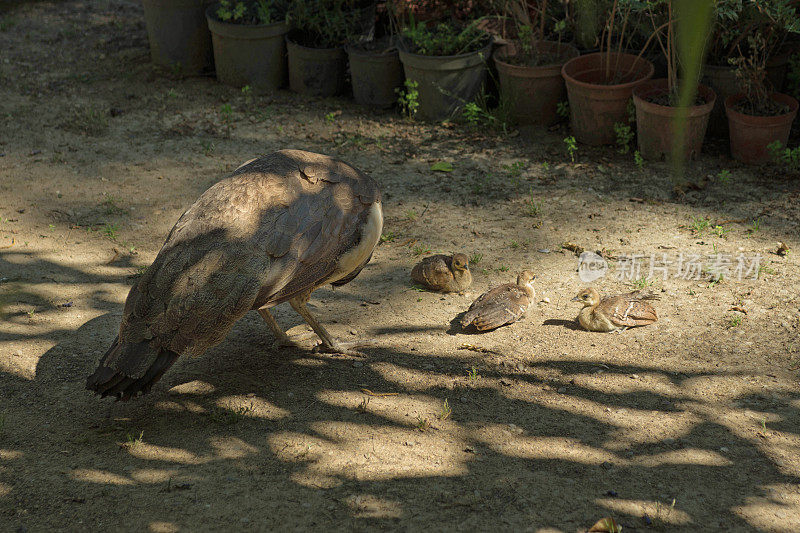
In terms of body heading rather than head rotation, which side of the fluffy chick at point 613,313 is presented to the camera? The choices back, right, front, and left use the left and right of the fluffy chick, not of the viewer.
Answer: left

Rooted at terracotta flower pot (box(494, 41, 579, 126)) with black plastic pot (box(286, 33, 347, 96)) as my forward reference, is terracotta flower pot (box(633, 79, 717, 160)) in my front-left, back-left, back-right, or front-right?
back-left

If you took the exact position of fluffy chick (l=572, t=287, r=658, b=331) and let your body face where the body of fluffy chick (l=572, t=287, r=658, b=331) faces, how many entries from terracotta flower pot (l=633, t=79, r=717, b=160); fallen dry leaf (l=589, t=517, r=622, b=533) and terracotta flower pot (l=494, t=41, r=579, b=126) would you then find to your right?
2

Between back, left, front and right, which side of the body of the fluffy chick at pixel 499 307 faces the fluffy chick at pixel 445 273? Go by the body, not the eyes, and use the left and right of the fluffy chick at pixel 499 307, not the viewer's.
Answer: left

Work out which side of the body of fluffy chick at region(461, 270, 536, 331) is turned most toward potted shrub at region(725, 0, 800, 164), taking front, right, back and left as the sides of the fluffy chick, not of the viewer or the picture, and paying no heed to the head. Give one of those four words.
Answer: front

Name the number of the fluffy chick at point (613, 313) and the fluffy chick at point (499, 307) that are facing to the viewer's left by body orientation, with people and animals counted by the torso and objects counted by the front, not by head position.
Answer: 1

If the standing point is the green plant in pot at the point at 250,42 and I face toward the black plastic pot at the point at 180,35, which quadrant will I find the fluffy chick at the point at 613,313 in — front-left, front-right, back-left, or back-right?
back-left

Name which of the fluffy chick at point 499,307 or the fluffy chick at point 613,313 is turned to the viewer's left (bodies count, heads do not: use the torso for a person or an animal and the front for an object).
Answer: the fluffy chick at point 613,313

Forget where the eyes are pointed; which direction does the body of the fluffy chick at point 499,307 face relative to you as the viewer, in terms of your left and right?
facing away from the viewer and to the right of the viewer

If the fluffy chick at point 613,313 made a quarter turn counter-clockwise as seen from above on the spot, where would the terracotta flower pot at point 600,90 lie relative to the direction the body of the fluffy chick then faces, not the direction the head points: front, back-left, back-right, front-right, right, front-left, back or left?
back

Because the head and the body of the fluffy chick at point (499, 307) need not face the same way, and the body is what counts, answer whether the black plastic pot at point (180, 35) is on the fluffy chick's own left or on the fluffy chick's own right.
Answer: on the fluffy chick's own left

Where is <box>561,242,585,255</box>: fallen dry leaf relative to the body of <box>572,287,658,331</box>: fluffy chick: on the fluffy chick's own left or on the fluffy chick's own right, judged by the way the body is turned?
on the fluffy chick's own right

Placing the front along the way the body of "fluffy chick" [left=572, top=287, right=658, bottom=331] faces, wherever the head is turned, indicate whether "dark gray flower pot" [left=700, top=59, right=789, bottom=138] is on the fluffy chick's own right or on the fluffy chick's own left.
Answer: on the fluffy chick's own right
